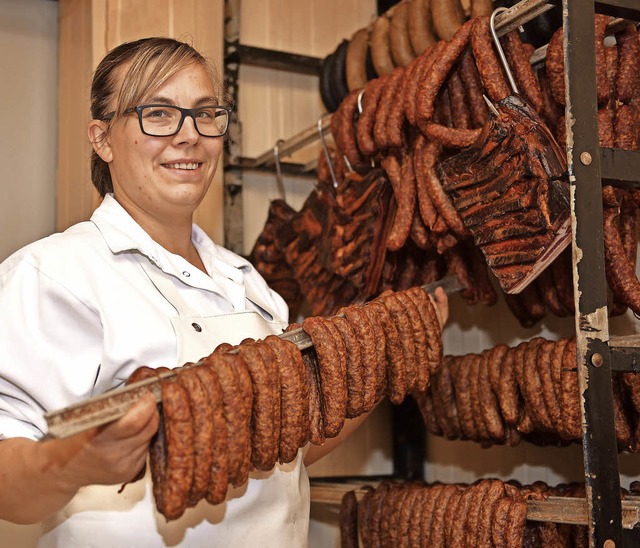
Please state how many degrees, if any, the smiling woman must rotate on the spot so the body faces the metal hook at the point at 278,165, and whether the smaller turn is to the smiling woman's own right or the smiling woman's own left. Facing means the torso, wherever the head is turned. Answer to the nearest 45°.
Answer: approximately 135° to the smiling woman's own left

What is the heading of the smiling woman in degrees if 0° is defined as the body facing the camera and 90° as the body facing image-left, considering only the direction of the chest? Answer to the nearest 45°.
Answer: approximately 315°

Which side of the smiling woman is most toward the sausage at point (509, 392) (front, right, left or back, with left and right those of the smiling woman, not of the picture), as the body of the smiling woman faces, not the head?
left

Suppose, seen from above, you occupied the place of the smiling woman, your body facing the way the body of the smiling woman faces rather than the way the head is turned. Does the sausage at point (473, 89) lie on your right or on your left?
on your left

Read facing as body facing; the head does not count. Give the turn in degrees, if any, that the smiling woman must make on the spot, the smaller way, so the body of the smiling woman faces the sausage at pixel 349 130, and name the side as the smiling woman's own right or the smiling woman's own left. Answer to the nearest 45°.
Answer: approximately 90° to the smiling woman's own left

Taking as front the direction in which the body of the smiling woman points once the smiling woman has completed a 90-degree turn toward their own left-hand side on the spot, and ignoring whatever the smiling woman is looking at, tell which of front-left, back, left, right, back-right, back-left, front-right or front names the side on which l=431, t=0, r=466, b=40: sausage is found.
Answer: front

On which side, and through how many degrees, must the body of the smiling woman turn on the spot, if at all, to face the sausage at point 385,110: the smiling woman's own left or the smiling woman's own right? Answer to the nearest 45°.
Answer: approximately 90° to the smiling woman's own left

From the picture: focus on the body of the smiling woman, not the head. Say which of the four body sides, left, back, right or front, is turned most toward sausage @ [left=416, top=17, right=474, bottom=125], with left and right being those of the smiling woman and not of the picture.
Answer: left

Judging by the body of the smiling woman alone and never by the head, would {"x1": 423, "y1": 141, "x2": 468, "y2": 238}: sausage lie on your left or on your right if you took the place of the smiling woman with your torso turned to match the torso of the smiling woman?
on your left

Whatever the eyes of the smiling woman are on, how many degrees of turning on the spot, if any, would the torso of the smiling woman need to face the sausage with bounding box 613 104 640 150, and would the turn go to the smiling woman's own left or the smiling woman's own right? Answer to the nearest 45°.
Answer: approximately 45° to the smiling woman's own left
